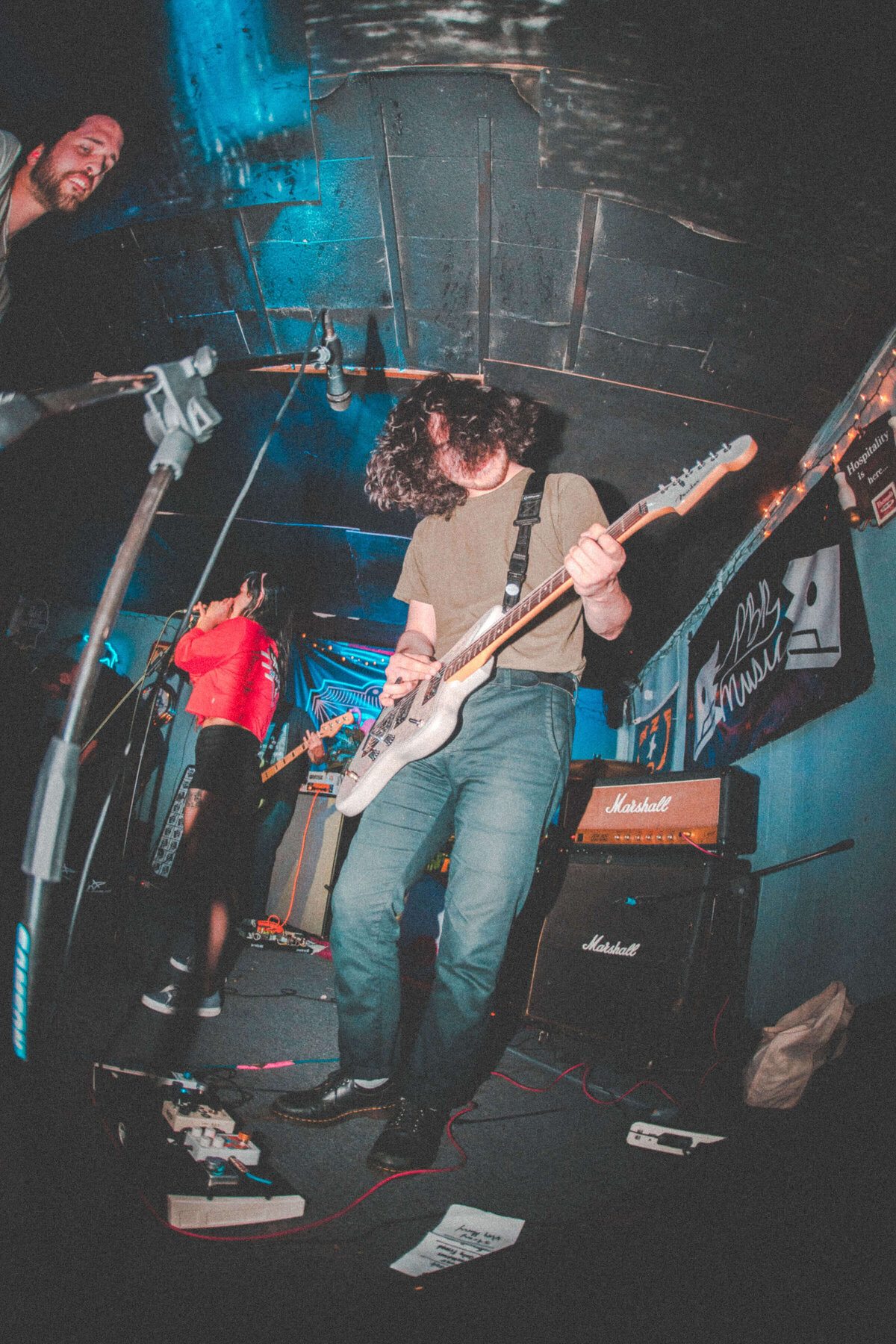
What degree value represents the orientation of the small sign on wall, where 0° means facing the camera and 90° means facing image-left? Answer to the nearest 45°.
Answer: approximately 45°

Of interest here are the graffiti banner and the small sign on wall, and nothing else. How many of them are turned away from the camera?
0
